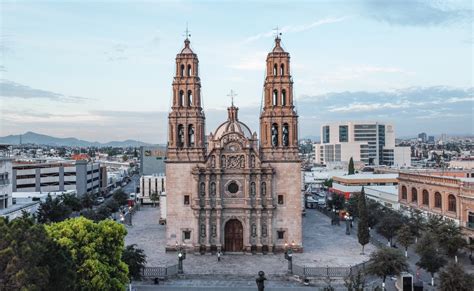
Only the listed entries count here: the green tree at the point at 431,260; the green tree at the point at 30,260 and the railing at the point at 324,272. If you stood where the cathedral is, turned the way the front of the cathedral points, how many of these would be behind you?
0

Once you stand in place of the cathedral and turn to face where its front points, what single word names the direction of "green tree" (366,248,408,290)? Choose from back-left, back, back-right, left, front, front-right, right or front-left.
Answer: front-left

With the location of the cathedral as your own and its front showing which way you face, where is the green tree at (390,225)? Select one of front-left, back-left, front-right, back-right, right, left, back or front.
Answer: left

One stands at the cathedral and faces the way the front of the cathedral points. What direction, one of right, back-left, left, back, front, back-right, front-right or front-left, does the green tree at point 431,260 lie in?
front-left

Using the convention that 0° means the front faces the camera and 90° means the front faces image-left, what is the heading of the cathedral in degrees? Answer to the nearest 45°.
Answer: approximately 0°

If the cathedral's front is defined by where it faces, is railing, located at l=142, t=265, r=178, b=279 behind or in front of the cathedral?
in front

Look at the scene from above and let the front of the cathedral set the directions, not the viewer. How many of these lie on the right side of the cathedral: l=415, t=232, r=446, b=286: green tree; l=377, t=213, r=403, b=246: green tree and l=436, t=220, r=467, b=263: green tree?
0

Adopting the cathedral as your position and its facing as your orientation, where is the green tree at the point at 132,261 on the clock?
The green tree is roughly at 1 o'clock from the cathedral.

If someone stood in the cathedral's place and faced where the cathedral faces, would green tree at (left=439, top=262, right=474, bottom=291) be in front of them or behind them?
in front

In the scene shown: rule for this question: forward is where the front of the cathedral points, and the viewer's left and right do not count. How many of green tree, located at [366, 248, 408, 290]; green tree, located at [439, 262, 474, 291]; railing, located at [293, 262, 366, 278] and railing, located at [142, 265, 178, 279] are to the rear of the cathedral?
0

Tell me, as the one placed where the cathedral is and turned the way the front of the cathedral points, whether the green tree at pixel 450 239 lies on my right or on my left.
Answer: on my left

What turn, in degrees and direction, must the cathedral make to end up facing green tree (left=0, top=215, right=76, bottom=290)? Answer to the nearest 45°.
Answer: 0° — it already faces it
